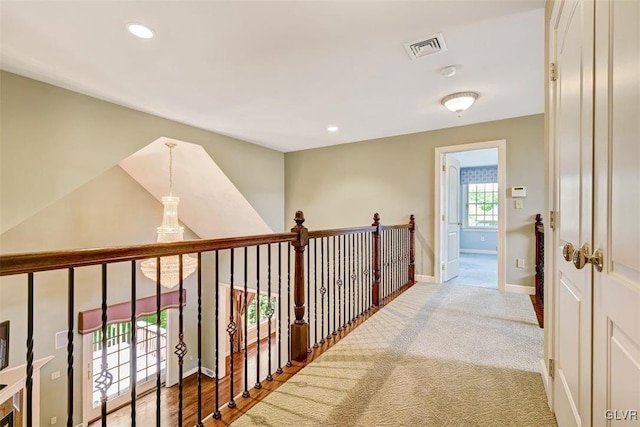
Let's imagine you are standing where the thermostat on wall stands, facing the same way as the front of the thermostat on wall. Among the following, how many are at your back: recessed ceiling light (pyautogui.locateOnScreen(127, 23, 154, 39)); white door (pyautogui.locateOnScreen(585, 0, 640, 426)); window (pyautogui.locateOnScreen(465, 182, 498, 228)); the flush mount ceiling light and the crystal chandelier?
1

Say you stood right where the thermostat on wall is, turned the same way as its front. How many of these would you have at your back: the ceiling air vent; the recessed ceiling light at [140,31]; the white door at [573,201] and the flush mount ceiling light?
0

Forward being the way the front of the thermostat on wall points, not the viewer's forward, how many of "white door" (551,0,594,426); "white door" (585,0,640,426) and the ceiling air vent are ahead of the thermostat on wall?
3

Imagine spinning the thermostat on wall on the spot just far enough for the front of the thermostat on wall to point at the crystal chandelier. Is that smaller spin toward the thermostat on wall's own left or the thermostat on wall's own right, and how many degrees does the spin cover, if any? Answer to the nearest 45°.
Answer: approximately 45° to the thermostat on wall's own right

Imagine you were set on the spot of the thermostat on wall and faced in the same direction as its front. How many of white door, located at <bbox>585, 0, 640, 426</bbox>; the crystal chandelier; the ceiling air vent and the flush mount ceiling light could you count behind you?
0

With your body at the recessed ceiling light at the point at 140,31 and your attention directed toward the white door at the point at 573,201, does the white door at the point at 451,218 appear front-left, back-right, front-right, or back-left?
front-left

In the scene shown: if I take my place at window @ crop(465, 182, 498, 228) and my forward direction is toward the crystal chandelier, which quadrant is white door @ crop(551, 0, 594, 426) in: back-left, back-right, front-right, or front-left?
front-left

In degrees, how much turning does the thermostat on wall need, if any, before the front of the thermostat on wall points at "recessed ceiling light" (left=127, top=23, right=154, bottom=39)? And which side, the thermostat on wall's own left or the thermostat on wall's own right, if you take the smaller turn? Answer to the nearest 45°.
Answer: approximately 45° to the thermostat on wall's own right

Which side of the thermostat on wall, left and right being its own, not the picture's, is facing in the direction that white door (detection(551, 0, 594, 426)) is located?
front

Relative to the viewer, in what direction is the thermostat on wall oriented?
toward the camera

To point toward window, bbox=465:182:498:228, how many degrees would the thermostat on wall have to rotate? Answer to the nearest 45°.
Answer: approximately 180°

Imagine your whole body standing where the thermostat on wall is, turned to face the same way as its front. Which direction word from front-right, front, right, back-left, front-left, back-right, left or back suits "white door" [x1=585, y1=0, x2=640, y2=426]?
front

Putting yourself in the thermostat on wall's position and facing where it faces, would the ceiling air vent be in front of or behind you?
in front

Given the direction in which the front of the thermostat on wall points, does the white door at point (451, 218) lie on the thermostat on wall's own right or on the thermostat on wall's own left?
on the thermostat on wall's own right

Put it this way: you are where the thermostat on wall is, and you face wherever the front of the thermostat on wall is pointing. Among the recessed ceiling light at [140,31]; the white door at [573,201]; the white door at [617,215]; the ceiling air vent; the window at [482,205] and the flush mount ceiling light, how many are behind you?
1

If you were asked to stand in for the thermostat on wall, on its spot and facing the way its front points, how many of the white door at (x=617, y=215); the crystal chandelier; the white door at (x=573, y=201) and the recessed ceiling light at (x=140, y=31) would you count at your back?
0
